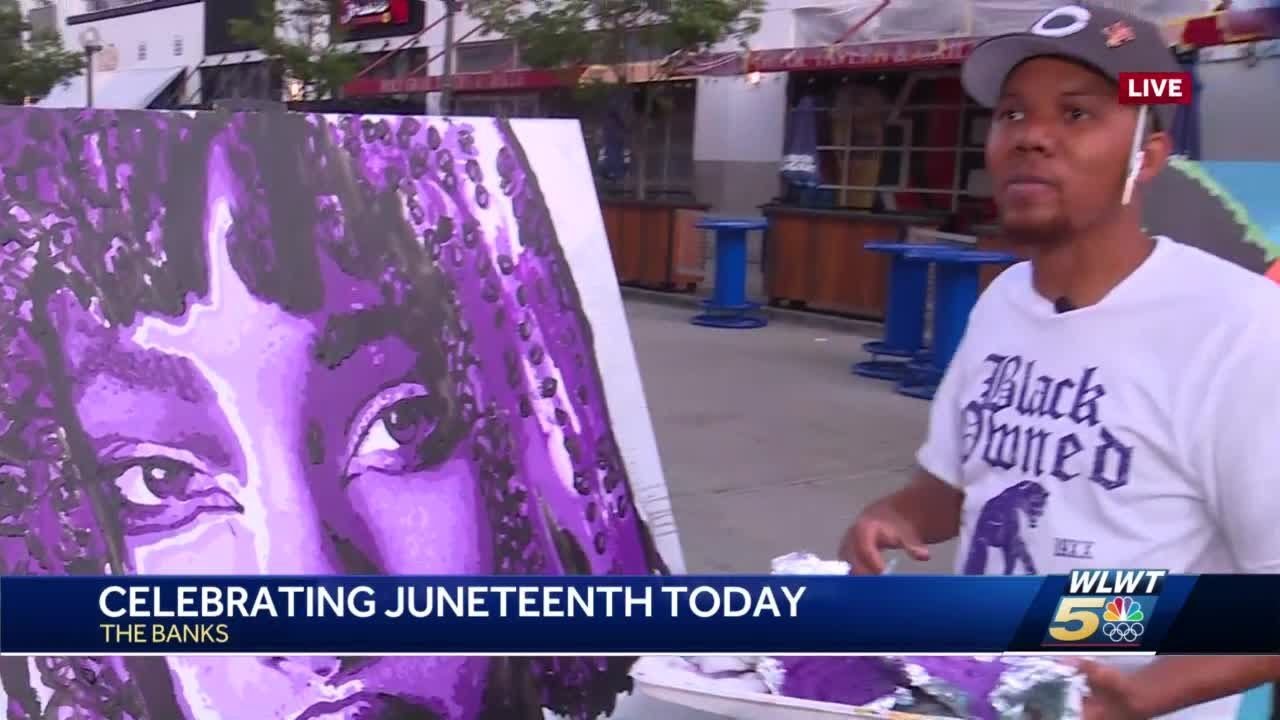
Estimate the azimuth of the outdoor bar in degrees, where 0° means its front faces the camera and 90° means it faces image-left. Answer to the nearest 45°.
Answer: approximately 45°

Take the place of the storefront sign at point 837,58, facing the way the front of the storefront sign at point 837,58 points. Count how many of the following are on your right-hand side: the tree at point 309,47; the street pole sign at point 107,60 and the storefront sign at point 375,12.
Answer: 3

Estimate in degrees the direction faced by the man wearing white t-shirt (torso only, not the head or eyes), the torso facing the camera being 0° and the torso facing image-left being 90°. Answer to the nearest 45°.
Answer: approximately 45°

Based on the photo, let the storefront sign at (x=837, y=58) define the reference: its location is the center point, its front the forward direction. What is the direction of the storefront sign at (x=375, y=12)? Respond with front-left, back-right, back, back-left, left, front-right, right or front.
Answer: right

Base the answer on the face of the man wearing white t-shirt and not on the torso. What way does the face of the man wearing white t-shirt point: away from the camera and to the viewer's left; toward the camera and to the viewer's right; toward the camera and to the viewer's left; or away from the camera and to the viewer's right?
toward the camera and to the viewer's left

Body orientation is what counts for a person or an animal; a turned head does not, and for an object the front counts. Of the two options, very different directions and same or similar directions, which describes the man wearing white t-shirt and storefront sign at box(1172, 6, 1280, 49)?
same or similar directions

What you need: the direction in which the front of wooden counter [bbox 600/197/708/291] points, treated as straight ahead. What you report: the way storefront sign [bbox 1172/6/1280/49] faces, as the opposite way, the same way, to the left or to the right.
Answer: the same way

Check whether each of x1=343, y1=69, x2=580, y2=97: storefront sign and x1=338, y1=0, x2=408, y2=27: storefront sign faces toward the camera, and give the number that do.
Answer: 2

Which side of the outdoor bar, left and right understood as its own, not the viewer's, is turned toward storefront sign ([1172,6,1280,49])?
left

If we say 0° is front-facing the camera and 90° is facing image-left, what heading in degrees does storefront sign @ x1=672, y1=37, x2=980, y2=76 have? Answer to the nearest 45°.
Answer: approximately 45°

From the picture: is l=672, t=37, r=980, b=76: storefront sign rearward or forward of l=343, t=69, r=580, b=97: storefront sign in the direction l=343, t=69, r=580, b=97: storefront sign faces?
forward

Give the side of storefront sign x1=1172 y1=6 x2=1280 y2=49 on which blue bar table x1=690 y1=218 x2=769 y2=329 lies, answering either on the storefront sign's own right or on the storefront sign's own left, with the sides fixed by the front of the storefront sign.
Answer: on the storefront sign's own right

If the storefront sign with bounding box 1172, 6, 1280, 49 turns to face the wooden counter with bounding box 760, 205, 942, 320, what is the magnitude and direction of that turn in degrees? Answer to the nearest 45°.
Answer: approximately 90° to its right

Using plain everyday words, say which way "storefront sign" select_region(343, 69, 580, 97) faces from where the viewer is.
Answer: facing the viewer

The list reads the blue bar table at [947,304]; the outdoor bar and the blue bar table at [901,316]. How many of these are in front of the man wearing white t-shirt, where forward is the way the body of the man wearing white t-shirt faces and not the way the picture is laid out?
0

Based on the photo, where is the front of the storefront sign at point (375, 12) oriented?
toward the camera

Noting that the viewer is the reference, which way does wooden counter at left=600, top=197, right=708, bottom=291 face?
facing the viewer and to the left of the viewer

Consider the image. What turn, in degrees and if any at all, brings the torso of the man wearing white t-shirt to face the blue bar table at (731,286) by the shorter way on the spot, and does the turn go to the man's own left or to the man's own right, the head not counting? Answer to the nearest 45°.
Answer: approximately 135° to the man's own right
